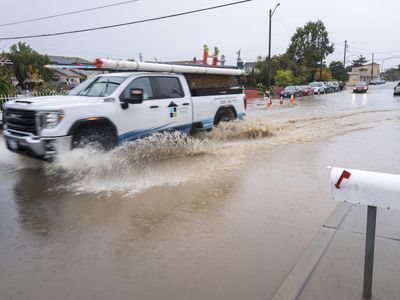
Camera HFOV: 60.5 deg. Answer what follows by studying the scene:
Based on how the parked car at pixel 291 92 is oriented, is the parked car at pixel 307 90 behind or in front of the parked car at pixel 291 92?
behind

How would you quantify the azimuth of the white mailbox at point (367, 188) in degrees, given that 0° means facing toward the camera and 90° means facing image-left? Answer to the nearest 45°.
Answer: approximately 90°

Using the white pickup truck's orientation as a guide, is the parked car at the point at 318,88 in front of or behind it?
behind

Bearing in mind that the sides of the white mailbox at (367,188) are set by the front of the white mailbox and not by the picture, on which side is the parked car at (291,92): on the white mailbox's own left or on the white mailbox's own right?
on the white mailbox's own right

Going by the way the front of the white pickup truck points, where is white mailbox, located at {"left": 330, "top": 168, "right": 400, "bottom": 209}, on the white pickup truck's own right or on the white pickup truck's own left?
on the white pickup truck's own left

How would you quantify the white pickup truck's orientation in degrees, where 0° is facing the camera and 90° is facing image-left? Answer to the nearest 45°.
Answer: approximately 45°

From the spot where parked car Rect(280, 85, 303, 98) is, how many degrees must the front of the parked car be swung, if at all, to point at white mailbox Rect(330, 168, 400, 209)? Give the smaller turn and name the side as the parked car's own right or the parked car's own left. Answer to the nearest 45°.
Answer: approximately 45° to the parked car's own left

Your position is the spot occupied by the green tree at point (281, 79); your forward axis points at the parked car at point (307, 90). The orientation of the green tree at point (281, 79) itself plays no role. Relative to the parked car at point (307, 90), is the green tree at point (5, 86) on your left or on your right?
right

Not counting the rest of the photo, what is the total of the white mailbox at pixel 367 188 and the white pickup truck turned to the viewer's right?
0

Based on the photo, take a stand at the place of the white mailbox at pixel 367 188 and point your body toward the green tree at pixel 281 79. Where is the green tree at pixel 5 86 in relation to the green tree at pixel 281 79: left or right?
left

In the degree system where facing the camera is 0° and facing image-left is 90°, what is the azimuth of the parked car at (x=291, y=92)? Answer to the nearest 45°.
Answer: approximately 45°
